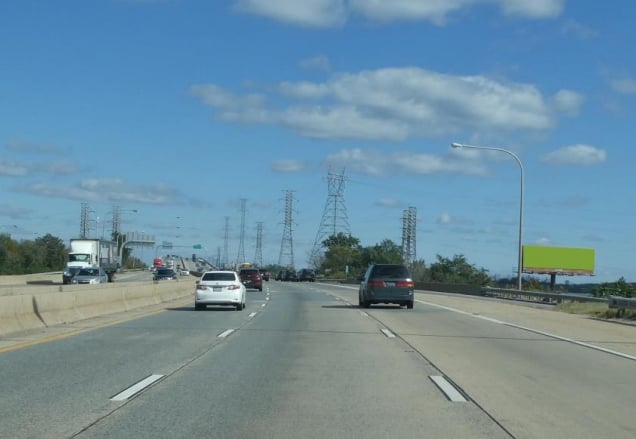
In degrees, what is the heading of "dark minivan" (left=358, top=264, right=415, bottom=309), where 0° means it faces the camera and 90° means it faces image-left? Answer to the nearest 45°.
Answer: approximately 180°

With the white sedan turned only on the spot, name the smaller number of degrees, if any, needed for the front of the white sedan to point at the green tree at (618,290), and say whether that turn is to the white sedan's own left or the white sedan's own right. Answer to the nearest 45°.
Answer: approximately 45° to the white sedan's own right

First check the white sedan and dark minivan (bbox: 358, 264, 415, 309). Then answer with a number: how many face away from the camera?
2

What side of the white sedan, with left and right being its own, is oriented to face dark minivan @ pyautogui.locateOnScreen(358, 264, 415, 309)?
right

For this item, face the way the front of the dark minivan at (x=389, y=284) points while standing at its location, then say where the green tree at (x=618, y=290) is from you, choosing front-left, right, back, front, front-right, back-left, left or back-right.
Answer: front-right

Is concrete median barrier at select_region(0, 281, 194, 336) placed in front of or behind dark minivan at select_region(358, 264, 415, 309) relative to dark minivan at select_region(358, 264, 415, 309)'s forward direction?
behind

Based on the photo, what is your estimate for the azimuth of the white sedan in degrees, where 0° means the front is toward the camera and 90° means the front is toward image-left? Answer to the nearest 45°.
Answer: approximately 180°

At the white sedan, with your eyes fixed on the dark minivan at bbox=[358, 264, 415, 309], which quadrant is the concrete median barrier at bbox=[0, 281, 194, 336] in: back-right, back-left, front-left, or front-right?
back-right

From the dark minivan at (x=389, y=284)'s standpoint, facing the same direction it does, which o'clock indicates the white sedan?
The white sedan is roughly at 8 o'clock from the dark minivan.

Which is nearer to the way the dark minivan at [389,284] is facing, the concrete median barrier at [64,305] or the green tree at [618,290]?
the green tree
